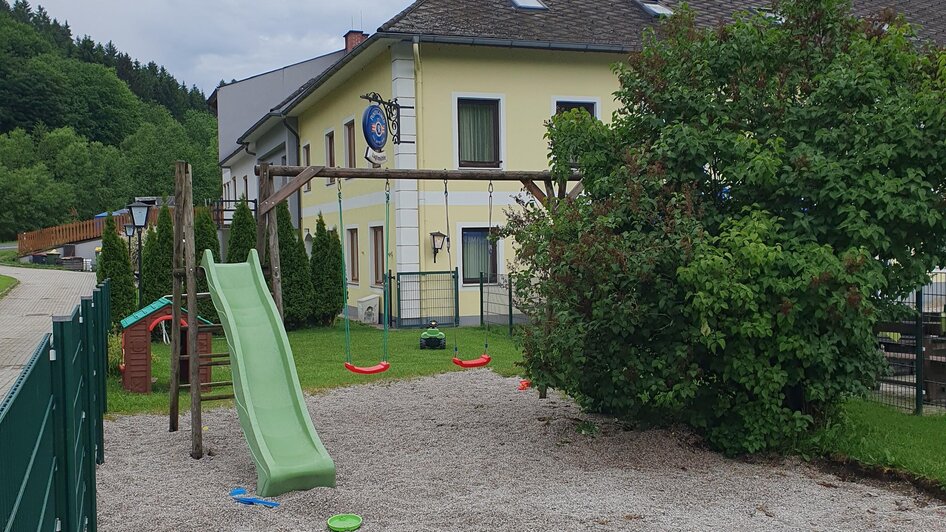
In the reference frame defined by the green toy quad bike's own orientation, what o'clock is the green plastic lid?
The green plastic lid is roughly at 12 o'clock from the green toy quad bike.

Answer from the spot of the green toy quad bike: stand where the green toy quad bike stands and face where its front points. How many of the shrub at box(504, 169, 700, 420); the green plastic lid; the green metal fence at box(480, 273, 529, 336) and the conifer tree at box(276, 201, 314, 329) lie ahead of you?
2

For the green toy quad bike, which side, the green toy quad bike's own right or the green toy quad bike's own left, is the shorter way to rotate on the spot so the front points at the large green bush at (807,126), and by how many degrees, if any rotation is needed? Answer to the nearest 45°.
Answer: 0° — it already faces it

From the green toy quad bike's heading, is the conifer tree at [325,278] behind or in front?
behind

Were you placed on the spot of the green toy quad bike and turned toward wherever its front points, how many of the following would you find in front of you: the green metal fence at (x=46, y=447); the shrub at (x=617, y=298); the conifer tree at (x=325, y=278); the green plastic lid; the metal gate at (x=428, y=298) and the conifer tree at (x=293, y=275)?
3

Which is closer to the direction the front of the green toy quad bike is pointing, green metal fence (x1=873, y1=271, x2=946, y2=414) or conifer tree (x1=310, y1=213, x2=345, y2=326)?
the green metal fence

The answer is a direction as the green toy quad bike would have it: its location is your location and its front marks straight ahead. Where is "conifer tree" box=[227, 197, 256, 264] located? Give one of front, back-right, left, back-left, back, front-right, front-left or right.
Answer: back-right

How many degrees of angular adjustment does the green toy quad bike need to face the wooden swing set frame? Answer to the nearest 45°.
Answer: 0° — it already faces it

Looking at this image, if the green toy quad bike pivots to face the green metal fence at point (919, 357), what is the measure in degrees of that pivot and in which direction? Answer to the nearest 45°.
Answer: approximately 45° to its left

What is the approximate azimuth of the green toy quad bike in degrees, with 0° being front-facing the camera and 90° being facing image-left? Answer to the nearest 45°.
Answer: approximately 0°

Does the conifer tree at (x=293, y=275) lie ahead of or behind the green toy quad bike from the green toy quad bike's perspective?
behind

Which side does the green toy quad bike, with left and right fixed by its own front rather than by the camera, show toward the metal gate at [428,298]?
back
